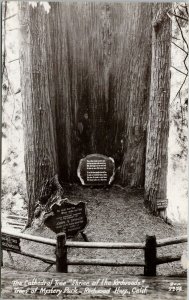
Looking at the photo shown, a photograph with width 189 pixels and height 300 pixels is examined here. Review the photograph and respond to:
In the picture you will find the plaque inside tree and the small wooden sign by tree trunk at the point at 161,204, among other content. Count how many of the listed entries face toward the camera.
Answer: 2

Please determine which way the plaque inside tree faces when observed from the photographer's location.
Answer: facing the viewer

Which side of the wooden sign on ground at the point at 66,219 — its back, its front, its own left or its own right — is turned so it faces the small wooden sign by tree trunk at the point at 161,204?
left

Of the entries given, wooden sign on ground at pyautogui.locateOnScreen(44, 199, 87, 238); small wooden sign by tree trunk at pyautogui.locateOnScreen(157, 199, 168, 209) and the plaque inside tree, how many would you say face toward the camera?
3

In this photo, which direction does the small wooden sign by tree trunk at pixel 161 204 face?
toward the camera

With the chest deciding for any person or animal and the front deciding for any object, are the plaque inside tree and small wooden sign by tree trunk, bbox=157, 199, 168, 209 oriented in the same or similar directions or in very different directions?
same or similar directions
